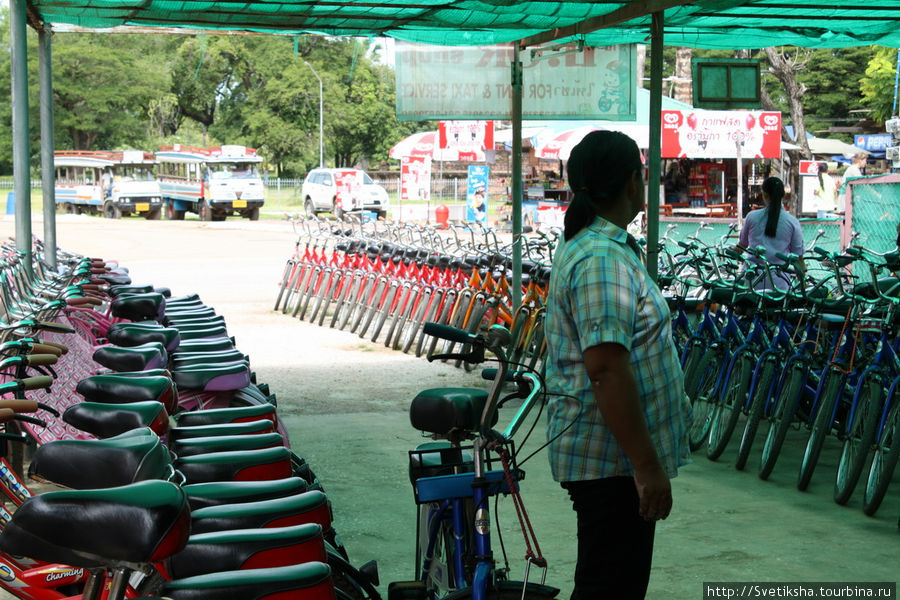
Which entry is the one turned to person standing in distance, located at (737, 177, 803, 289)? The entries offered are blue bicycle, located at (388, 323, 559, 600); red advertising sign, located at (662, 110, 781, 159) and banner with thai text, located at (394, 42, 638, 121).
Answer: the red advertising sign

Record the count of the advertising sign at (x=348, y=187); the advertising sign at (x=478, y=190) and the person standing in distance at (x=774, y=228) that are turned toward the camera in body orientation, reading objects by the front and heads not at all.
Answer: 2

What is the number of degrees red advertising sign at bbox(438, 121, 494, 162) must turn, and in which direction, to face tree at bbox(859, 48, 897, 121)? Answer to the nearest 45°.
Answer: approximately 135° to its left

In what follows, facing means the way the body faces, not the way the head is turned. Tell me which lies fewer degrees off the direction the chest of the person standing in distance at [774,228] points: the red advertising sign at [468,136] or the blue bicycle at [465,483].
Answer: the red advertising sign

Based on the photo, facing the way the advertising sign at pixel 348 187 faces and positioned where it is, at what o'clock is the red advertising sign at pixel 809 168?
The red advertising sign is roughly at 10 o'clock from the advertising sign.
